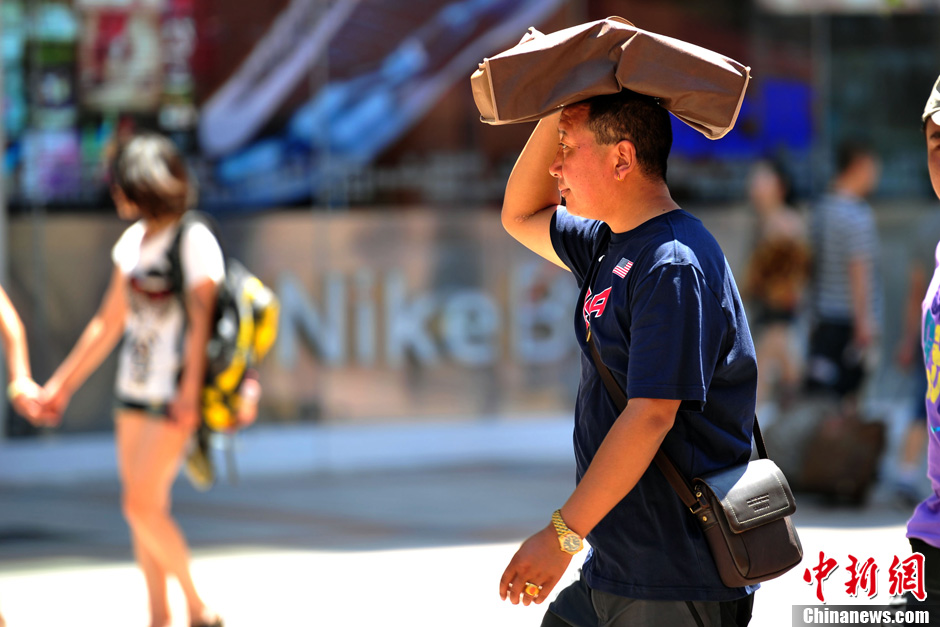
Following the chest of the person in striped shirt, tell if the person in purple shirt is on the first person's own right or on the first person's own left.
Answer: on the first person's own right

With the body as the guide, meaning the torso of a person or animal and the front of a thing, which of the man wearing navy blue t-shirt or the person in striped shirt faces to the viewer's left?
the man wearing navy blue t-shirt

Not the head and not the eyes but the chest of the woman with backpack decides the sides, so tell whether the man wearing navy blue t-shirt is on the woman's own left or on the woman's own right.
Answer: on the woman's own left

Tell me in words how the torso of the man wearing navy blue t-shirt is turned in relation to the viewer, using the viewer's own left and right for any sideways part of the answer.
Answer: facing to the left of the viewer

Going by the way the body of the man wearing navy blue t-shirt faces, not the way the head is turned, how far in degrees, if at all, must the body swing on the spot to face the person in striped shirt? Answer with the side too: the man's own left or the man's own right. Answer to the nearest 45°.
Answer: approximately 90° to the man's own right

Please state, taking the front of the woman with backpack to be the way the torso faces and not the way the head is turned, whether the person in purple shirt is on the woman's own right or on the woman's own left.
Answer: on the woman's own left

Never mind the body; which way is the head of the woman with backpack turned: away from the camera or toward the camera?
away from the camera

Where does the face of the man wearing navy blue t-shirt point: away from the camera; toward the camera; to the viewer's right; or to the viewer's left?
to the viewer's left

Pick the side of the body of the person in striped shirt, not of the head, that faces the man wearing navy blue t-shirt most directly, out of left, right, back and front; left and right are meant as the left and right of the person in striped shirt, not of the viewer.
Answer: right

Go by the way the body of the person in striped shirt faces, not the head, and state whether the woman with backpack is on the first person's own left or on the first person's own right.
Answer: on the first person's own right
